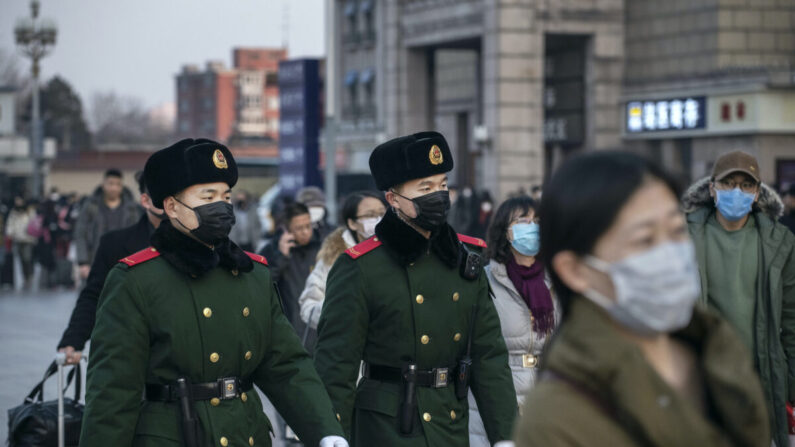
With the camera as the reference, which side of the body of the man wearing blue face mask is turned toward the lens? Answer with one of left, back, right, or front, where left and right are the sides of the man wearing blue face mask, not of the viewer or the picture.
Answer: front

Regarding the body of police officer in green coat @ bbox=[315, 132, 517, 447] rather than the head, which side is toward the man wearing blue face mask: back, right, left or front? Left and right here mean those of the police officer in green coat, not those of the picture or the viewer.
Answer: left

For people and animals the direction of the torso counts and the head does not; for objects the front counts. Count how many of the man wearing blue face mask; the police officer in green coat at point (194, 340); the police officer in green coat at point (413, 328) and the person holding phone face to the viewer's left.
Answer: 0

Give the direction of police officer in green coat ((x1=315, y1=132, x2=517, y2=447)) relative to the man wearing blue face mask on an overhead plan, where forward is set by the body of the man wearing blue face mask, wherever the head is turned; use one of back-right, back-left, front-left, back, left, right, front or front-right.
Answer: front-right

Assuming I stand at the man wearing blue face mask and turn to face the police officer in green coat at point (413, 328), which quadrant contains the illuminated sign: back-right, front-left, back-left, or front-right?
back-right

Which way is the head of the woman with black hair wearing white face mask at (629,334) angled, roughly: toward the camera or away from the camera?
toward the camera

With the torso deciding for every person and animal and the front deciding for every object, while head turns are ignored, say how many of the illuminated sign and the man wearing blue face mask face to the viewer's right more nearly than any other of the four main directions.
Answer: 0

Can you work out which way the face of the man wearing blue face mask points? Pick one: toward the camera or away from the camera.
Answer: toward the camera

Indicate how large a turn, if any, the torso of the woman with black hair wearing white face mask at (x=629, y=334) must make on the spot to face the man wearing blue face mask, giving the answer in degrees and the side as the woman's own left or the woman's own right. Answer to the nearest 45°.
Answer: approximately 135° to the woman's own left

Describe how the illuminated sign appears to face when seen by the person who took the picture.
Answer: facing the viewer and to the left of the viewer

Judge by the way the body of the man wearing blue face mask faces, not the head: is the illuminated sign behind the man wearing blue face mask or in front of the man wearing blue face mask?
behind

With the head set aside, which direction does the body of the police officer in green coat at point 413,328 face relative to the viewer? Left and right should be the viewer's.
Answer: facing the viewer and to the right of the viewer

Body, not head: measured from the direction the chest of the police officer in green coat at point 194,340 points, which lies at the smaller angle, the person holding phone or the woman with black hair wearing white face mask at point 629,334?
the woman with black hair wearing white face mask

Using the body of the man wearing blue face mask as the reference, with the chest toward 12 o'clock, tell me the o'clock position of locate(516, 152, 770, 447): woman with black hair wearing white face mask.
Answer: The woman with black hair wearing white face mask is roughly at 12 o'clock from the man wearing blue face mask.

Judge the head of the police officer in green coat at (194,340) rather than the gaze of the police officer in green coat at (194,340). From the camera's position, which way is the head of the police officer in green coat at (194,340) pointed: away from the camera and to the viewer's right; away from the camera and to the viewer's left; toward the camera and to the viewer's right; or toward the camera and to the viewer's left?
toward the camera and to the viewer's right

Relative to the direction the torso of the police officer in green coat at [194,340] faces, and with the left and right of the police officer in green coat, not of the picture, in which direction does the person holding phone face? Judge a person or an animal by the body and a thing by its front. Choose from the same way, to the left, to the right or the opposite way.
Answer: the same way
